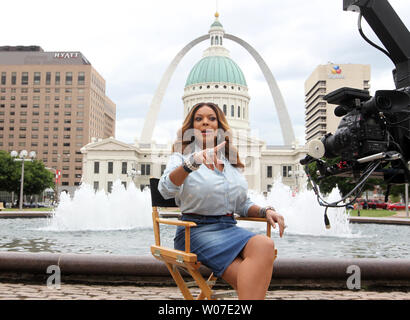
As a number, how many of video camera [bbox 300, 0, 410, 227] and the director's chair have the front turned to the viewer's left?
1

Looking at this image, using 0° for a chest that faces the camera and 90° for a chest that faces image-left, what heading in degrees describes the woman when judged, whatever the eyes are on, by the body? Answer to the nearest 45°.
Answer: approximately 315°

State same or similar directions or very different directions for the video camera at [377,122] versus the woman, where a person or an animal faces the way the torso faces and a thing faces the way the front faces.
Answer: very different directions

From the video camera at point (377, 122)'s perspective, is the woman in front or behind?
in front

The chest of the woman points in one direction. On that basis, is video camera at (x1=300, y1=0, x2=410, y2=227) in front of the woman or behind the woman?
in front

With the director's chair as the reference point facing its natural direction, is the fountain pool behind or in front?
behind

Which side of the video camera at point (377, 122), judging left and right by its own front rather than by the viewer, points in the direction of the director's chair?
front

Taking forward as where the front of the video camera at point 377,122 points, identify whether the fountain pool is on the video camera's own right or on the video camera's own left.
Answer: on the video camera's own right

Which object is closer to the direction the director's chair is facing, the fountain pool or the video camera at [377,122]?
the video camera

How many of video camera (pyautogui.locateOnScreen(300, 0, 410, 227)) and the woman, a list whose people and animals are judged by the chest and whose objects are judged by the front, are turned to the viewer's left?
1

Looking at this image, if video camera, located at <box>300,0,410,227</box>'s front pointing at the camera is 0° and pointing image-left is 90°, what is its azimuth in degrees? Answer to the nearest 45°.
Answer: approximately 90°

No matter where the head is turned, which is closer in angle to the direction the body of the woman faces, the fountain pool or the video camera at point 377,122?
the video camera
